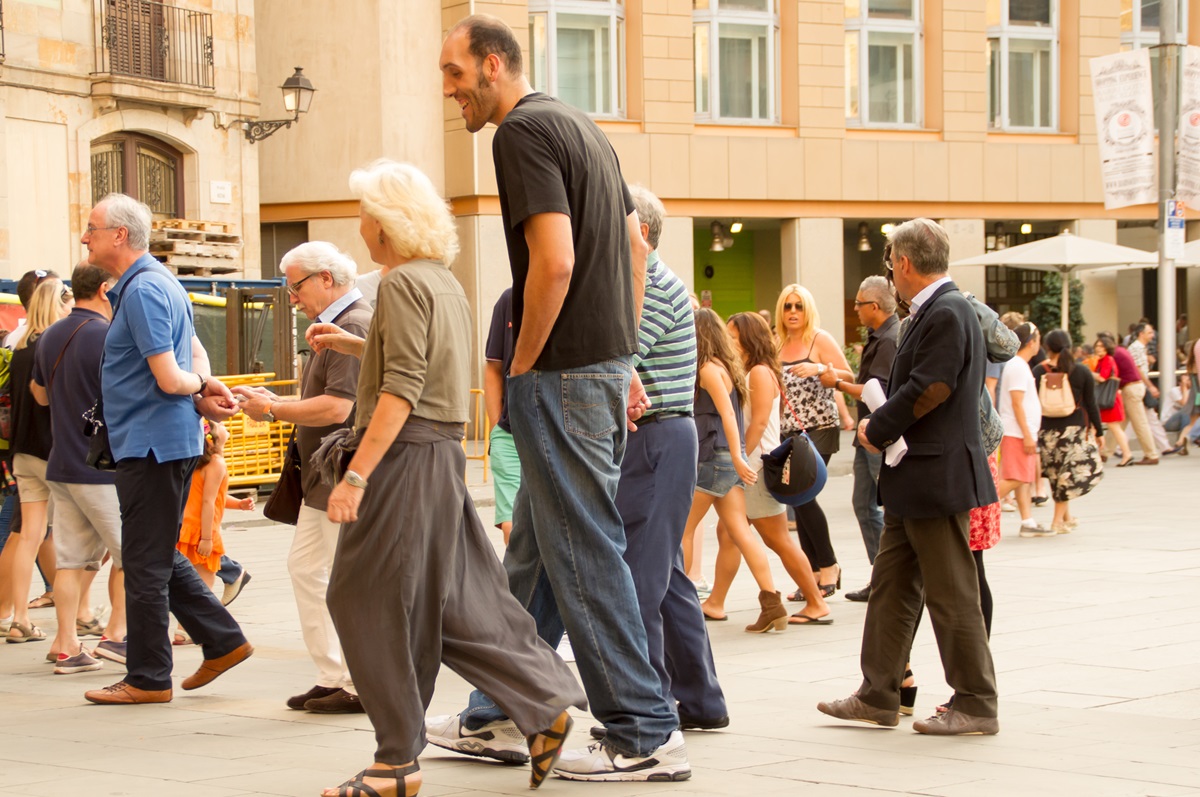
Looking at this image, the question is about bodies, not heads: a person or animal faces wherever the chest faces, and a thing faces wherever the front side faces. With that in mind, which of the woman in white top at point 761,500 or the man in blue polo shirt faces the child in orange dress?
the woman in white top

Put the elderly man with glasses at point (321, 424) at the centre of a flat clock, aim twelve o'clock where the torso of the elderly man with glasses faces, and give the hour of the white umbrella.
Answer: The white umbrella is roughly at 4 o'clock from the elderly man with glasses.

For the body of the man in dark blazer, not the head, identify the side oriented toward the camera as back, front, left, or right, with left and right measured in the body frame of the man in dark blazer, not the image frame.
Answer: left

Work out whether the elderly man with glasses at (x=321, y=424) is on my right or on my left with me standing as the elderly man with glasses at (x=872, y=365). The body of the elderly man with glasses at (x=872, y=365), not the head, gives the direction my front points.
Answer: on my left

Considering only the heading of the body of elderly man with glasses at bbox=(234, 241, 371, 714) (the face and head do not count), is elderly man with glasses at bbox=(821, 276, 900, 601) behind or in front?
behind

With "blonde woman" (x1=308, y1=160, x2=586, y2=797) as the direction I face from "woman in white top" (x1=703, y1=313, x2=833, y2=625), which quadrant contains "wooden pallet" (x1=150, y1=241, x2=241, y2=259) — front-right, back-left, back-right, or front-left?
back-right

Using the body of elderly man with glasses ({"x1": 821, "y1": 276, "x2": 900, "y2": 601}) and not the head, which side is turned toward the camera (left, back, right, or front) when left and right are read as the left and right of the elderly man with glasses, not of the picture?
left

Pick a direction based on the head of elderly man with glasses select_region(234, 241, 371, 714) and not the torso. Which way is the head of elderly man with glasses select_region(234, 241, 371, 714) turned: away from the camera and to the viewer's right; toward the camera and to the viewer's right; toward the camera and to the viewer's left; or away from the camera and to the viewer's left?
toward the camera and to the viewer's left

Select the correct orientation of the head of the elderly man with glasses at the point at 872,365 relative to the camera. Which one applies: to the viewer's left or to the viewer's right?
to the viewer's left

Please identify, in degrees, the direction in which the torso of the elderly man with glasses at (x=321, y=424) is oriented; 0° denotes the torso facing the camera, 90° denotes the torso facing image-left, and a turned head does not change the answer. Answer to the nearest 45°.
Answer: approximately 90°

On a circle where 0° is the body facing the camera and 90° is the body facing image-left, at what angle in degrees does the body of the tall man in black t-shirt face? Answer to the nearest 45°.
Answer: approximately 90°

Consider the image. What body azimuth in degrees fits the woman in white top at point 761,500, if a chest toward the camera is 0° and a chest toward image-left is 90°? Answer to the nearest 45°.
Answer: approximately 90°

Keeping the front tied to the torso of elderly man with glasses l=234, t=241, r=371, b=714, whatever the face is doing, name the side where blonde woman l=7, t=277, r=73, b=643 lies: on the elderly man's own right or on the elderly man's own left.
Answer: on the elderly man's own right

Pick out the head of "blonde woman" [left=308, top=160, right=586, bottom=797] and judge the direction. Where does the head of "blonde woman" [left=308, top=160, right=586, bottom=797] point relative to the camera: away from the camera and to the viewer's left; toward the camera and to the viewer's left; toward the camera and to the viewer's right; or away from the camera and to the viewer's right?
away from the camera and to the viewer's left
